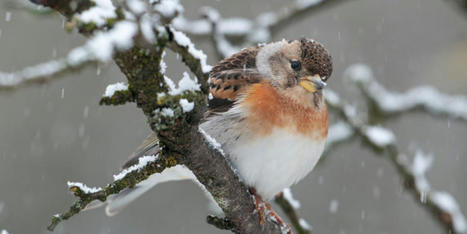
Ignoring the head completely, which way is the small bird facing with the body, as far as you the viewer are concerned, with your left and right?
facing the viewer and to the right of the viewer
